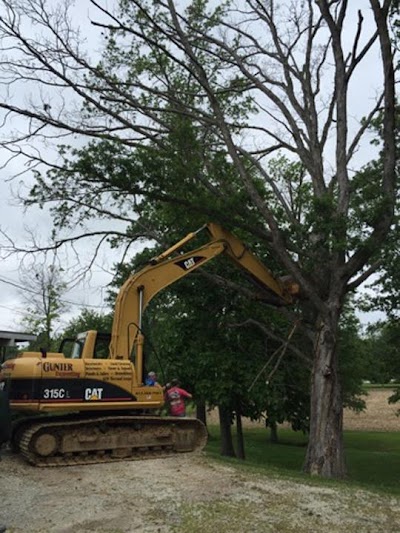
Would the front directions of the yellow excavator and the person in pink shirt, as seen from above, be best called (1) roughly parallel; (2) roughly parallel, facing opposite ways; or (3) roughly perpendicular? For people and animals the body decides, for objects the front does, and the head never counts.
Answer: roughly perpendicular

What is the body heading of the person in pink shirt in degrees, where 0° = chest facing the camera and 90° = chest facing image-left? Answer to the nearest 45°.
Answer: approximately 180°

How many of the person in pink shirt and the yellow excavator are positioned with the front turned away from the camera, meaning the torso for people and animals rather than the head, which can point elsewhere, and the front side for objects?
1

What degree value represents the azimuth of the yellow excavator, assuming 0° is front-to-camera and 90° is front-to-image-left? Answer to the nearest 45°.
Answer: approximately 270°

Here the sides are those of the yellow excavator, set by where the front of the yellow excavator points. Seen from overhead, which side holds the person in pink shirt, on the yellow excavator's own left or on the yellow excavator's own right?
on the yellow excavator's own left
